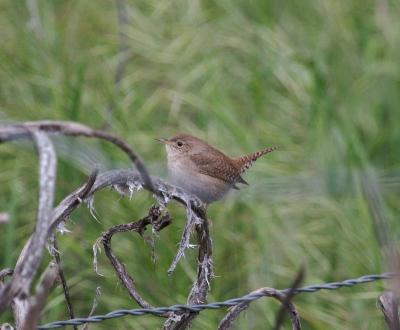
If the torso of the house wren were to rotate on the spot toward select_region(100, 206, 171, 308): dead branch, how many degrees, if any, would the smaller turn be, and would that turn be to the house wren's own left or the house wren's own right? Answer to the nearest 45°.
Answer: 0° — it already faces it

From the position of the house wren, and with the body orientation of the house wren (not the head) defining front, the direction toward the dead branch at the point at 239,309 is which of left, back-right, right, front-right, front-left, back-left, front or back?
left

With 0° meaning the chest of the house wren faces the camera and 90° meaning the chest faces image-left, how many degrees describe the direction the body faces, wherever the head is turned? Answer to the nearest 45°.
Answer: approximately 90°

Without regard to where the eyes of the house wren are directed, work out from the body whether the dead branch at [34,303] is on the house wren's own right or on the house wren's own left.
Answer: on the house wren's own left
